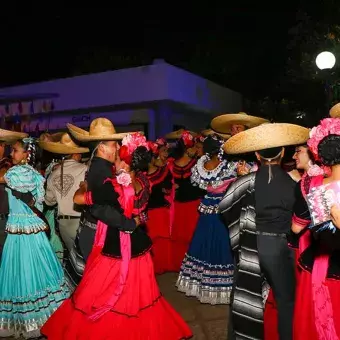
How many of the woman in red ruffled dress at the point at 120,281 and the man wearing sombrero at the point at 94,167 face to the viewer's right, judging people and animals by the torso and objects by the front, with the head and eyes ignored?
1

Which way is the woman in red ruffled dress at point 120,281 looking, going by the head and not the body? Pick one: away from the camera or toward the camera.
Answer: away from the camera

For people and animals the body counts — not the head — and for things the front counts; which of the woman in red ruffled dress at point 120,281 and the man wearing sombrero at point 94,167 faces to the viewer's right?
the man wearing sombrero

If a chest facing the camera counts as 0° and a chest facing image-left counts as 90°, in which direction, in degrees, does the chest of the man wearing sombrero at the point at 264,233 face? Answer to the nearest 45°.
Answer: approximately 180°

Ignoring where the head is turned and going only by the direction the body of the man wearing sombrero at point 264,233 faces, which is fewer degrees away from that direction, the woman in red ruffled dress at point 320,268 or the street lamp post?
the street lamp post

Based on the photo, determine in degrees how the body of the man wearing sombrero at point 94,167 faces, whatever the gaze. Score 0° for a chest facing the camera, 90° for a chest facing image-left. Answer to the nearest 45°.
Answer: approximately 270°

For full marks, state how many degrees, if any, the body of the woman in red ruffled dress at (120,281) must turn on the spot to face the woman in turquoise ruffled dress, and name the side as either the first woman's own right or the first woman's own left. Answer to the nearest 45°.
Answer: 0° — they already face them

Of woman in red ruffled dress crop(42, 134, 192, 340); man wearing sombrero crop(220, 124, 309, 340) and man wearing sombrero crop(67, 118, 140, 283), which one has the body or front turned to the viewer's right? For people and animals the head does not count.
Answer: man wearing sombrero crop(67, 118, 140, 283)

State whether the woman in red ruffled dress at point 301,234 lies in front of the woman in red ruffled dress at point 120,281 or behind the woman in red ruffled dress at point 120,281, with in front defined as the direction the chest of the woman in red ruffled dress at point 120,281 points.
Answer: behind

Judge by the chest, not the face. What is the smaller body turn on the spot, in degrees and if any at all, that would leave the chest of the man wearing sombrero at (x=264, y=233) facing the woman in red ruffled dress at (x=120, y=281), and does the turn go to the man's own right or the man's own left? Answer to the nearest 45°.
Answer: approximately 90° to the man's own left

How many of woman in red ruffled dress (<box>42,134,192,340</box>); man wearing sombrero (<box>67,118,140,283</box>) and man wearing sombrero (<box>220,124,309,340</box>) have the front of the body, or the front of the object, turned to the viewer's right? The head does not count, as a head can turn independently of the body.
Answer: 1

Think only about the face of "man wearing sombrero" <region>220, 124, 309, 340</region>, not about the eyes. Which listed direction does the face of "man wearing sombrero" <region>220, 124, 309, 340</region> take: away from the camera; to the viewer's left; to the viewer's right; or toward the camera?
away from the camera
